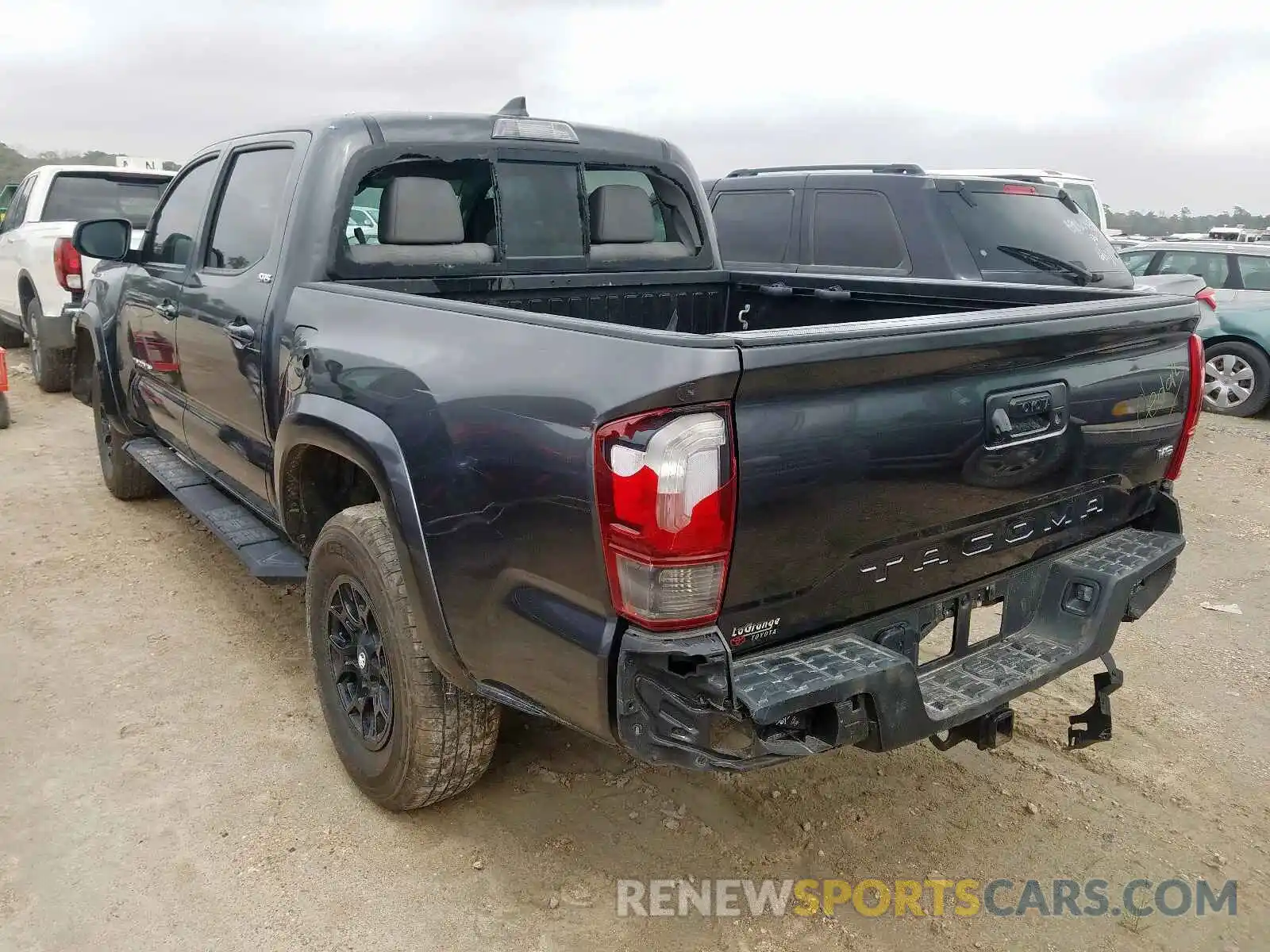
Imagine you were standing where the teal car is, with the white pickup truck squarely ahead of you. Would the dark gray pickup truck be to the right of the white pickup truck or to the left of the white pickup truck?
left

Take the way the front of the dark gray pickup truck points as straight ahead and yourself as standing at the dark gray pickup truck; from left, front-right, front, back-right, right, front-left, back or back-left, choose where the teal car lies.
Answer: right

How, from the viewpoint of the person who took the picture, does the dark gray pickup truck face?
facing away from the viewer and to the left of the viewer

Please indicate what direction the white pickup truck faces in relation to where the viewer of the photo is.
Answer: facing away from the viewer and to the left of the viewer

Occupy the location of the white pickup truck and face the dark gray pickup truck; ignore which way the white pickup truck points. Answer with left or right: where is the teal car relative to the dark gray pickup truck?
left

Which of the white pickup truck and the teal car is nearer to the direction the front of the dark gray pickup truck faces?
the white pickup truck

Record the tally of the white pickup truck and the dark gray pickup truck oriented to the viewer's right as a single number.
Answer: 0
